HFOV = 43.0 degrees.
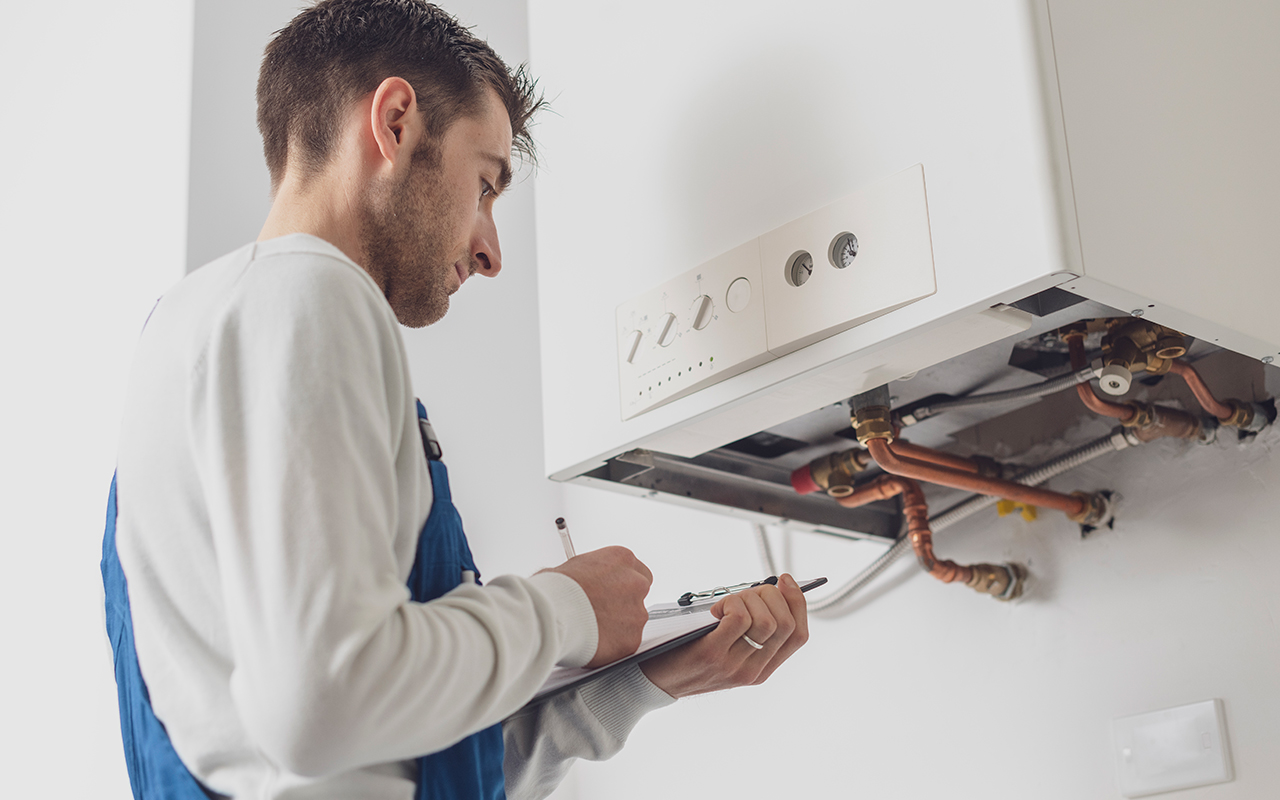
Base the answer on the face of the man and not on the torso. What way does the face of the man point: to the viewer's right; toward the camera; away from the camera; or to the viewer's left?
to the viewer's right

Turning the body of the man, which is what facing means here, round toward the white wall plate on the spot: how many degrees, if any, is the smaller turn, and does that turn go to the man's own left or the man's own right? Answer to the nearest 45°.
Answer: approximately 45° to the man's own left

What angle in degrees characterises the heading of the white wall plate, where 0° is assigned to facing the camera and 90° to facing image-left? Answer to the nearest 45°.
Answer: approximately 45°

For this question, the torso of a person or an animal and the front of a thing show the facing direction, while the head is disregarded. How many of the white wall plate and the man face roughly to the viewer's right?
1

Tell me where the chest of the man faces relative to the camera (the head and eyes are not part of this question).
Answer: to the viewer's right

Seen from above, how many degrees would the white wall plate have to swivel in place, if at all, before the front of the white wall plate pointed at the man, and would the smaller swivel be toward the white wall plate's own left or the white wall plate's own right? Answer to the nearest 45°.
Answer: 0° — it already faces them

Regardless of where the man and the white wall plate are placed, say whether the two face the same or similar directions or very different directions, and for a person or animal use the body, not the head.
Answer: very different directions
